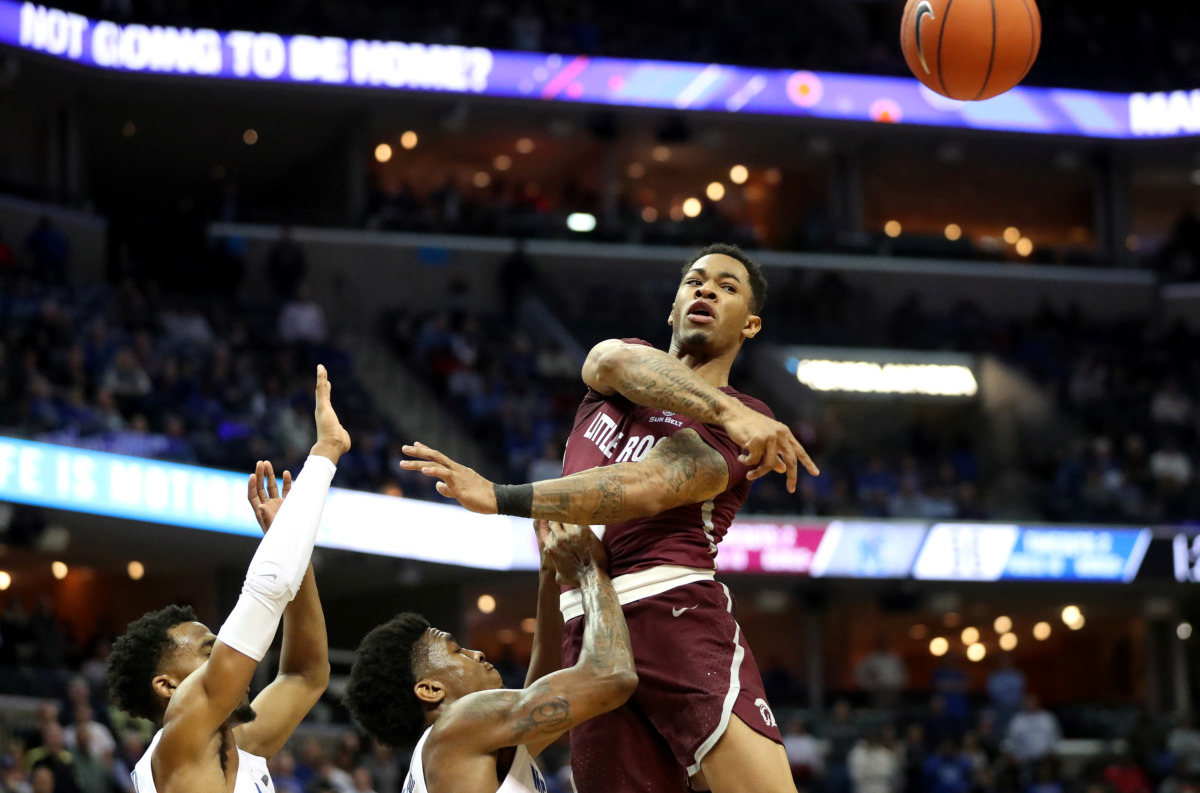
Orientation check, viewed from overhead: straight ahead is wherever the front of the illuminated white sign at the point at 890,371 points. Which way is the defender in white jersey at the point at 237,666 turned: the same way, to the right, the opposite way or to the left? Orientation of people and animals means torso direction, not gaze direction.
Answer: to the left

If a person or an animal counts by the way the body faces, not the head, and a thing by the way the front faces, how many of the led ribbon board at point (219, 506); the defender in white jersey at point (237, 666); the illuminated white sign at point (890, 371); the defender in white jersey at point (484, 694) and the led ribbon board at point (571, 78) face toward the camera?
3

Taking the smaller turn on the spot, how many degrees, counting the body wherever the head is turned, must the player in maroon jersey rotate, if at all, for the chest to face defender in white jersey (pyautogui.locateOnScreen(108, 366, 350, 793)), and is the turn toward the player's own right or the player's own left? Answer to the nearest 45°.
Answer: approximately 45° to the player's own right

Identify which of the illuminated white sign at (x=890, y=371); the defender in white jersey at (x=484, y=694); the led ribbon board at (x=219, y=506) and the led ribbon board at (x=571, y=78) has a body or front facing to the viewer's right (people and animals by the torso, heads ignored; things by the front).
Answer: the defender in white jersey

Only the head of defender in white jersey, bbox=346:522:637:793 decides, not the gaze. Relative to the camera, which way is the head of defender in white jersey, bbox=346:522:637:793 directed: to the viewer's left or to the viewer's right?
to the viewer's right

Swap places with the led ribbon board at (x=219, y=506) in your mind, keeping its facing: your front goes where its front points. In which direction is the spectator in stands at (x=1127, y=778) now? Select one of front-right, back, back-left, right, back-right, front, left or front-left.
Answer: left

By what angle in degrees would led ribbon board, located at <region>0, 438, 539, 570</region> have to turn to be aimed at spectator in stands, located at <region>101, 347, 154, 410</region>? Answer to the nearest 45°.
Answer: approximately 135° to its right

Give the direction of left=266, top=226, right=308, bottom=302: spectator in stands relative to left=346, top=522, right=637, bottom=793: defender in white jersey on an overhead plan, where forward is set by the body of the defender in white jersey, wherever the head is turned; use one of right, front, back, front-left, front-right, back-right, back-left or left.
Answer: left

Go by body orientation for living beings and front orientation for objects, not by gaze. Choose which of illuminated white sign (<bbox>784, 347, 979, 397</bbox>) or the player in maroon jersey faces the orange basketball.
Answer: the illuminated white sign
